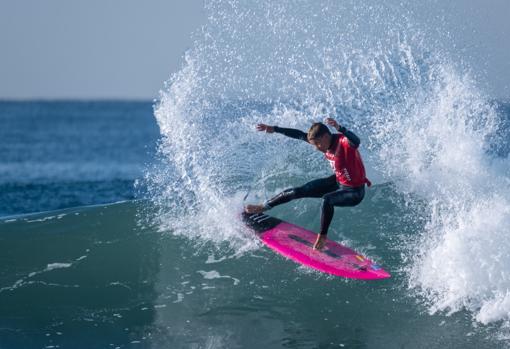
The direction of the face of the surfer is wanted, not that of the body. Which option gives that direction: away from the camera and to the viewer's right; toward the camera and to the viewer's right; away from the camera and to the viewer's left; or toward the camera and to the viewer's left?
toward the camera and to the viewer's left

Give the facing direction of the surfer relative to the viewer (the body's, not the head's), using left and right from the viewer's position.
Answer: facing the viewer and to the left of the viewer
